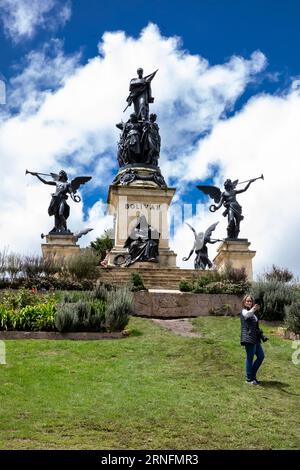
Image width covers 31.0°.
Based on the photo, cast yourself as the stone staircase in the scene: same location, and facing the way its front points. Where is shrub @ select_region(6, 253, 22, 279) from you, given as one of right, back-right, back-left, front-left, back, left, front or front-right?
front-right

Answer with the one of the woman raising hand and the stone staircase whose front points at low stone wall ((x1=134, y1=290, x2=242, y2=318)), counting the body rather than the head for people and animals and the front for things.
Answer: the stone staircase

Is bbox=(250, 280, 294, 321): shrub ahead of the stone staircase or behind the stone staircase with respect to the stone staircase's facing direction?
ahead

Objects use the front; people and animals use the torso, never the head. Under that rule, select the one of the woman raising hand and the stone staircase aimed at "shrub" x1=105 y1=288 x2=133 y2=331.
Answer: the stone staircase

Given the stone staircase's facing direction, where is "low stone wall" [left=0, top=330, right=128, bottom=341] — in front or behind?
in front

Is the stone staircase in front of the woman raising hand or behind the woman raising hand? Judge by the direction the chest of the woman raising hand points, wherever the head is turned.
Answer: behind

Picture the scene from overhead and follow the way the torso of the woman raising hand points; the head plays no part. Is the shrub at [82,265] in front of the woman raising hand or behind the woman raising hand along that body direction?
behind

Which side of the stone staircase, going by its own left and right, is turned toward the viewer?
front

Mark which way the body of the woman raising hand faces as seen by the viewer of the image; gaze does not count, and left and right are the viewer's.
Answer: facing the viewer and to the right of the viewer

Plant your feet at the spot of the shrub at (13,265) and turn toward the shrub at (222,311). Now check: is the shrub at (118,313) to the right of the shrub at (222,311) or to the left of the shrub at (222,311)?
right

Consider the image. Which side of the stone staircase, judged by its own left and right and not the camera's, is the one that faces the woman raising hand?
front

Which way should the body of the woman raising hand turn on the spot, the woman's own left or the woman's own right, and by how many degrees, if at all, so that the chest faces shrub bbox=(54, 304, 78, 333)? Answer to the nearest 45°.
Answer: approximately 180°

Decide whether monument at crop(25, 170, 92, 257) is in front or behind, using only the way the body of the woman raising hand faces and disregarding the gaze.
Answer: behind

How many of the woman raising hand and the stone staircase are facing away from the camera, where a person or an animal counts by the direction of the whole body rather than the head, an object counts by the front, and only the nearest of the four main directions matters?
0
